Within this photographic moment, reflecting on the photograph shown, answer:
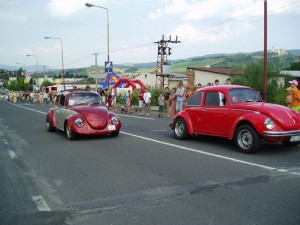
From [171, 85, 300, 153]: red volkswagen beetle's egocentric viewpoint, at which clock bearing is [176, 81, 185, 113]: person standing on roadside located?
The person standing on roadside is roughly at 7 o'clock from the red volkswagen beetle.

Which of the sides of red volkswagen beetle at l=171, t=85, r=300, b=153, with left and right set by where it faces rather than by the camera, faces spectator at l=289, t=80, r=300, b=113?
left

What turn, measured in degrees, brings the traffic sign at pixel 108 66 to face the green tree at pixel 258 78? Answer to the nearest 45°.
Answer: approximately 45° to its left

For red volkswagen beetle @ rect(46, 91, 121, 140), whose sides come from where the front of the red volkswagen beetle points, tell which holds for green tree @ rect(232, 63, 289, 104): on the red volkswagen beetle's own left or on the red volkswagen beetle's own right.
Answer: on the red volkswagen beetle's own left

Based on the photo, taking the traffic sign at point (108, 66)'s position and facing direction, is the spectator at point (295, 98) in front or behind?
in front

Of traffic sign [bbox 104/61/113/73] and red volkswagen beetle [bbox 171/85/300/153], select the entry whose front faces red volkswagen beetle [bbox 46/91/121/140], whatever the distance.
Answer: the traffic sign

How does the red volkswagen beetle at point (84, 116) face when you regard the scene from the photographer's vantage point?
facing the viewer and to the right of the viewer

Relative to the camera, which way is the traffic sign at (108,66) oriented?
toward the camera

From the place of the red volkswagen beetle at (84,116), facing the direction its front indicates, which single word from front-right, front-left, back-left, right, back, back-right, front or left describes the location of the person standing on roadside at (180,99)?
left

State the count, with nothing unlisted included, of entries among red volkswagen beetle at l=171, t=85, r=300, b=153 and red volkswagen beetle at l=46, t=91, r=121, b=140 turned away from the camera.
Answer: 0

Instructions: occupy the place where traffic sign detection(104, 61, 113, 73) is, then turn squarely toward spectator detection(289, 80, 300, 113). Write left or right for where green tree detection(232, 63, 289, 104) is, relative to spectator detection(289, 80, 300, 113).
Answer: left

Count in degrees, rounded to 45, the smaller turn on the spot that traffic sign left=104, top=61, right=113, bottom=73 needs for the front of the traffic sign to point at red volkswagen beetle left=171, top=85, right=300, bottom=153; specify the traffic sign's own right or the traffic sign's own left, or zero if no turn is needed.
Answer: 0° — it already faces it

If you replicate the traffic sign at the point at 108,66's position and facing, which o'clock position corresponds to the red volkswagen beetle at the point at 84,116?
The red volkswagen beetle is roughly at 12 o'clock from the traffic sign.

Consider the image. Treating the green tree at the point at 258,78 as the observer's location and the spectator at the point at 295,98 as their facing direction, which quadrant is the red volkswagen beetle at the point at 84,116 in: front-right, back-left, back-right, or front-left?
front-right

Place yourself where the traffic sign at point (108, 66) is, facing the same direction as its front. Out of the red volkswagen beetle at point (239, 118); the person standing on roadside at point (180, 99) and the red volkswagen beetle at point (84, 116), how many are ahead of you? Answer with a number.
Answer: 3
